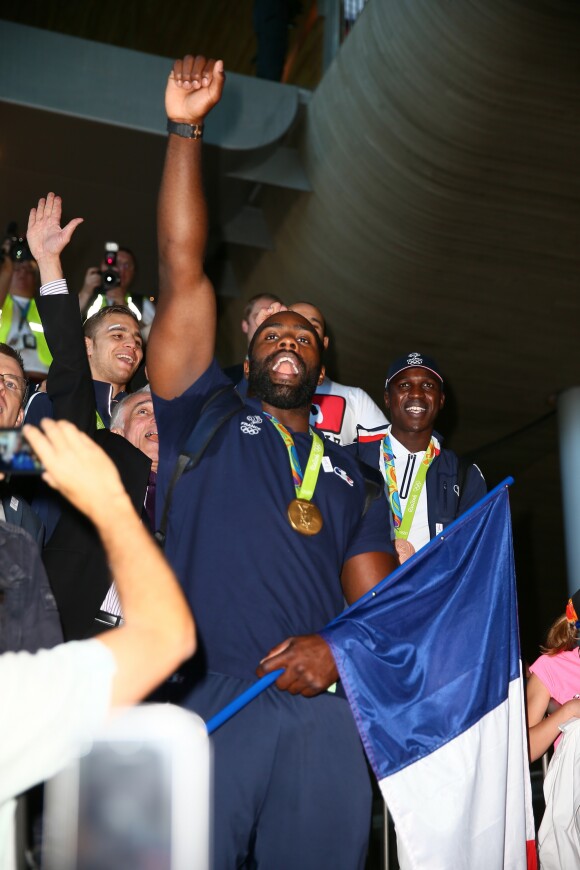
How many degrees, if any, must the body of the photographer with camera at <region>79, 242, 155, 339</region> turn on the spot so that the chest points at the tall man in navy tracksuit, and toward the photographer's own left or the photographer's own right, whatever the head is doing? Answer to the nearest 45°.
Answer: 0° — they already face them

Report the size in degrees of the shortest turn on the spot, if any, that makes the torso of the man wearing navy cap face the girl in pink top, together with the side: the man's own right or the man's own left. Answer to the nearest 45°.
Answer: approximately 45° to the man's own left

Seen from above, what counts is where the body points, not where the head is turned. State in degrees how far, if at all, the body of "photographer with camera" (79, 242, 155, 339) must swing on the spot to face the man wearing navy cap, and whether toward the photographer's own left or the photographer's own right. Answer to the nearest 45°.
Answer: approximately 45° to the photographer's own left

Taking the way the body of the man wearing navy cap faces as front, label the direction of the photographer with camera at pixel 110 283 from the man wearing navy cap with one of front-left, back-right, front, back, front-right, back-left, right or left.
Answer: back-right

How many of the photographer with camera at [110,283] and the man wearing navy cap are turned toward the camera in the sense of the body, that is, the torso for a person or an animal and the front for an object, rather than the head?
2

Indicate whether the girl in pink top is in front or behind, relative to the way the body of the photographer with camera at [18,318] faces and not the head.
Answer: in front

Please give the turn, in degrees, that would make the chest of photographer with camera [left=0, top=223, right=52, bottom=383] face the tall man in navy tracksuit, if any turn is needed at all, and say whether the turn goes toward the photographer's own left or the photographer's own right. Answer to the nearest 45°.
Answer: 0° — they already face them
